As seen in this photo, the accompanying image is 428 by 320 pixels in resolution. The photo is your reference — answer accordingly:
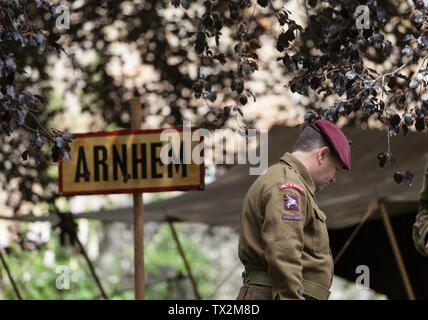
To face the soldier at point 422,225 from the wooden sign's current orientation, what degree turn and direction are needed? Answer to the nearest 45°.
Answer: approximately 45° to its left

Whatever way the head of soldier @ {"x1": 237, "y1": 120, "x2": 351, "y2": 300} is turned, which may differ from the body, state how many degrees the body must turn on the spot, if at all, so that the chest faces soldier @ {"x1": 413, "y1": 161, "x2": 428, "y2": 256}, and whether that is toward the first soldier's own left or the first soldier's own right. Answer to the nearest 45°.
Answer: approximately 45° to the first soldier's own left

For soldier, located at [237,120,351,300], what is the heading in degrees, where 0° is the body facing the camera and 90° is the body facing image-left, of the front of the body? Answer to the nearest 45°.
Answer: approximately 270°

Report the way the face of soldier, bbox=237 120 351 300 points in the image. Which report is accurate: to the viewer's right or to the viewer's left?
to the viewer's right

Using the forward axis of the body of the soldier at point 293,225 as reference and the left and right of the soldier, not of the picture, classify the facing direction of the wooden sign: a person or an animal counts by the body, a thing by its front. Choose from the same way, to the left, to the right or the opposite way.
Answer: to the right

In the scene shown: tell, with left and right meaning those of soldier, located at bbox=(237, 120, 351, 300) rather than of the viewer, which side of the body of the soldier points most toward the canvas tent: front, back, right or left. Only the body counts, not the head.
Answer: left

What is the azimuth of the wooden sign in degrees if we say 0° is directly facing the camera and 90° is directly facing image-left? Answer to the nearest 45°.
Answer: approximately 0°

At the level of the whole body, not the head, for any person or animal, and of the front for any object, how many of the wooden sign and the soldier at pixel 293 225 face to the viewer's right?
1
